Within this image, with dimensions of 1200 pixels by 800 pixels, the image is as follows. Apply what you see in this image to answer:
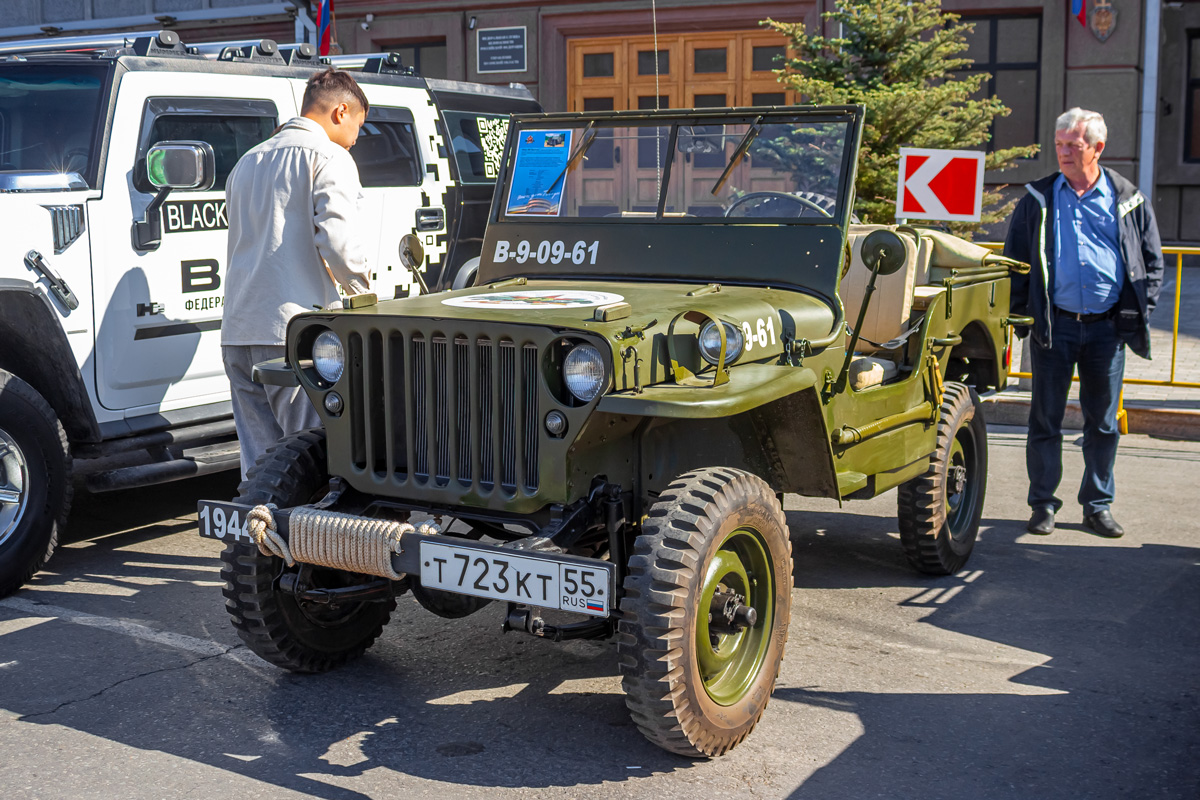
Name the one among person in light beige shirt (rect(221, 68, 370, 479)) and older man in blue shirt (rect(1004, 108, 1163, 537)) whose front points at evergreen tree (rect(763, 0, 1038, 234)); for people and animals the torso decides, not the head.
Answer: the person in light beige shirt

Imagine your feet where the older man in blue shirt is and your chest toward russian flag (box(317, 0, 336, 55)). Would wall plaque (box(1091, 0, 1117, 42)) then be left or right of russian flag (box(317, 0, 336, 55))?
right

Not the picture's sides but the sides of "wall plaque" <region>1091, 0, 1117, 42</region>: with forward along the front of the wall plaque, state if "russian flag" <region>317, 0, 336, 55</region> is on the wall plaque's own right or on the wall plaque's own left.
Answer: on the wall plaque's own right

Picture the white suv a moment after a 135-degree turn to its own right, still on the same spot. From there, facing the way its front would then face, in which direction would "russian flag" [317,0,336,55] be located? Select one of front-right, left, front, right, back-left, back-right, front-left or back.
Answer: front

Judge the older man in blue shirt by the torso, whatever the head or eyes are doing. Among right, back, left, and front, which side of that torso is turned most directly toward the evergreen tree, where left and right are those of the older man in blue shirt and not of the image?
back

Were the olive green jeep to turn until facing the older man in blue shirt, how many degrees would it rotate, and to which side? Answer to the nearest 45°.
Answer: approximately 180°

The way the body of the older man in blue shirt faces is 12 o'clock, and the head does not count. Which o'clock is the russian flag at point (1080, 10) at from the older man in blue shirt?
The russian flag is roughly at 6 o'clock from the older man in blue shirt.

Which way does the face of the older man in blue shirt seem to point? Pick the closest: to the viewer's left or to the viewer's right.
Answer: to the viewer's left

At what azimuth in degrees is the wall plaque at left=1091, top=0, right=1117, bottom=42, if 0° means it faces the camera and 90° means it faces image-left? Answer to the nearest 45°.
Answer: approximately 0°

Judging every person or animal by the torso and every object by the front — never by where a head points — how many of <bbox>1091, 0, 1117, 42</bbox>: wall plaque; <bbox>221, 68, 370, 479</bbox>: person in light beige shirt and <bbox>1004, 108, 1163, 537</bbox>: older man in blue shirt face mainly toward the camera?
2

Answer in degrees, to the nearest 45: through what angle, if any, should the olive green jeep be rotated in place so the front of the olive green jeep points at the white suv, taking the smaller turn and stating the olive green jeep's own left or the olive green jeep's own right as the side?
approximately 90° to the olive green jeep's own right
